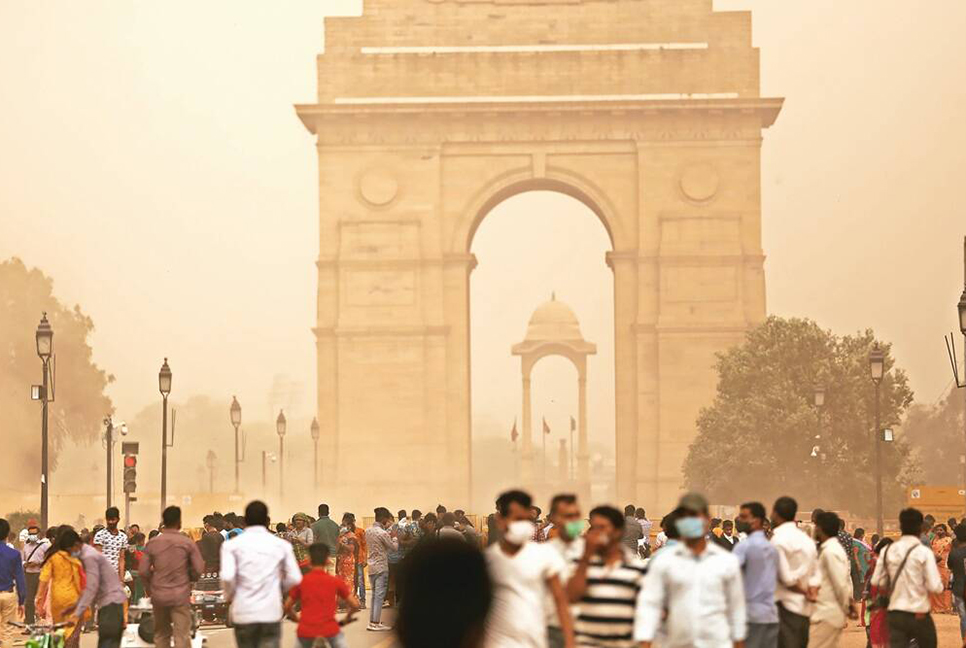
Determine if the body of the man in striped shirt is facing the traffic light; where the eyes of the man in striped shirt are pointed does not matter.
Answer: no

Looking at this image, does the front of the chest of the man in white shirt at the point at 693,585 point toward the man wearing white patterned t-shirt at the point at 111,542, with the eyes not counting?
no

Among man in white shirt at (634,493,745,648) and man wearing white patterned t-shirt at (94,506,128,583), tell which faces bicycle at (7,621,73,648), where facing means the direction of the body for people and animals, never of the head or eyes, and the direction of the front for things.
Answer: the man wearing white patterned t-shirt

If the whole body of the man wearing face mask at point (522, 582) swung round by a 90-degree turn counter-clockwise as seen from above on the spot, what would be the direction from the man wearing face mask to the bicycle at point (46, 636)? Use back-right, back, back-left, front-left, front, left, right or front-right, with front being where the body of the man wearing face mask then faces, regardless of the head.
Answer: back-left

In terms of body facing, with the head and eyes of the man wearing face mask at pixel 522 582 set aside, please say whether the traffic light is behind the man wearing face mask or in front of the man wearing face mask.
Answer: behind

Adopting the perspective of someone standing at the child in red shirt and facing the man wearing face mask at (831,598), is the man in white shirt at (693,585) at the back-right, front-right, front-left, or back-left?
front-right

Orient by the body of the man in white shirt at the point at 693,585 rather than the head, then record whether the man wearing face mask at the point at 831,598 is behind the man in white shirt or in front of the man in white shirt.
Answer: behind

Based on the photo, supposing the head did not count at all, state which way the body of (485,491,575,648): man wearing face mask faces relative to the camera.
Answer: toward the camera

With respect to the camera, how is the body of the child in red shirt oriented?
away from the camera

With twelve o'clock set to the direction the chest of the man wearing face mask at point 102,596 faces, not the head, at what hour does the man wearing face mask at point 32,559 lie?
the man wearing face mask at point 32,559 is roughly at 3 o'clock from the man wearing face mask at point 102,596.

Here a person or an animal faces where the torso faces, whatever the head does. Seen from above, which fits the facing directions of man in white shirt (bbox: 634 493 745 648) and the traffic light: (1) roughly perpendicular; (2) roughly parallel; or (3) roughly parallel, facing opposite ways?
roughly parallel

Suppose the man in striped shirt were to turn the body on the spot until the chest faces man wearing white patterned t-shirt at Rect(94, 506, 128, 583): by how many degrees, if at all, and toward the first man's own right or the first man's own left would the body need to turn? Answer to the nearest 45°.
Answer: approximately 90° to the first man's own right

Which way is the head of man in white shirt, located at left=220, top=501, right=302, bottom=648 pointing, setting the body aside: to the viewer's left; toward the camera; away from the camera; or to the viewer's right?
away from the camera

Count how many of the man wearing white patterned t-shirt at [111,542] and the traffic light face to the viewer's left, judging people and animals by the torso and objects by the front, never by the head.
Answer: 0

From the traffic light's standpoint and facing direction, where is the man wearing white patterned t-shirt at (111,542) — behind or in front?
in front
